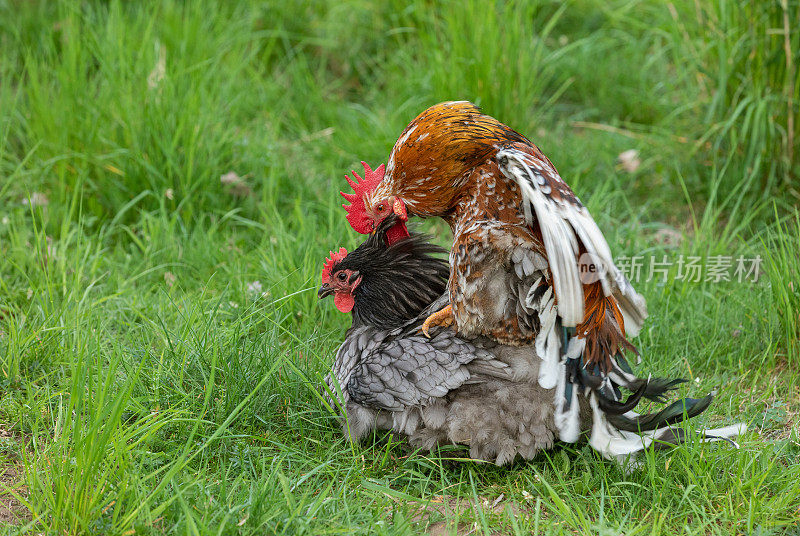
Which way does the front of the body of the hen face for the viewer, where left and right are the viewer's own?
facing to the left of the viewer
